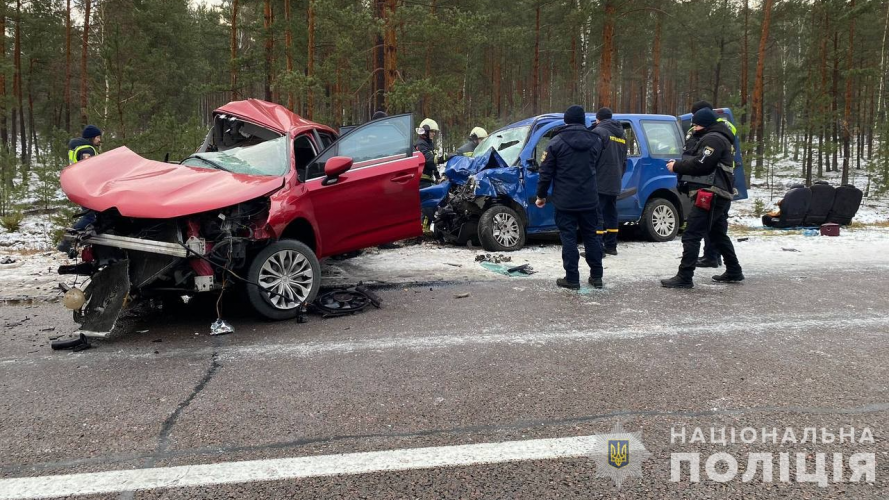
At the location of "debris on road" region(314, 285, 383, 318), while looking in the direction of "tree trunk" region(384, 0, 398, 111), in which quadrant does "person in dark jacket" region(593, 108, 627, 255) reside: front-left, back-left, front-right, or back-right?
front-right

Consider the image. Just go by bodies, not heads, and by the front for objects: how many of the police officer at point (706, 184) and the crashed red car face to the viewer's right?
0

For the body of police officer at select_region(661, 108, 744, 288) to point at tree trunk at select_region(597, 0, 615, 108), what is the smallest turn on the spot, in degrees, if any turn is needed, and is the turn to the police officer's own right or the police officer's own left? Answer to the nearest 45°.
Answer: approximately 90° to the police officer's own right

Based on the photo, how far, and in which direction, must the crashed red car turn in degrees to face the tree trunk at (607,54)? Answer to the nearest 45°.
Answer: approximately 180°

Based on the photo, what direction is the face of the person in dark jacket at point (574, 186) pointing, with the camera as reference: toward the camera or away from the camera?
away from the camera

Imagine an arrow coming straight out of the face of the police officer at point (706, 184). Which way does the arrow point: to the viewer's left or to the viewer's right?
to the viewer's left

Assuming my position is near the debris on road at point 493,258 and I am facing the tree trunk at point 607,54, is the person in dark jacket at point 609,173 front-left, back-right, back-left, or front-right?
front-right

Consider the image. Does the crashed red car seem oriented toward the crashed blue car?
no

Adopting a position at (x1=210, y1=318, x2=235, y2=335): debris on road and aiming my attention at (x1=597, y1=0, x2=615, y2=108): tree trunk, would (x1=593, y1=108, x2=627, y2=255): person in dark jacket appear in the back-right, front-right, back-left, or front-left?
front-right

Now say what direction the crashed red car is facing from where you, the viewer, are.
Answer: facing the viewer and to the left of the viewer

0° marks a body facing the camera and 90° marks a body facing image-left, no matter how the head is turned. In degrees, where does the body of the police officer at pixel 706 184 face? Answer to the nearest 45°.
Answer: approximately 90°

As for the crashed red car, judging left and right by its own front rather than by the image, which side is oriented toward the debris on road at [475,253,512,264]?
back
